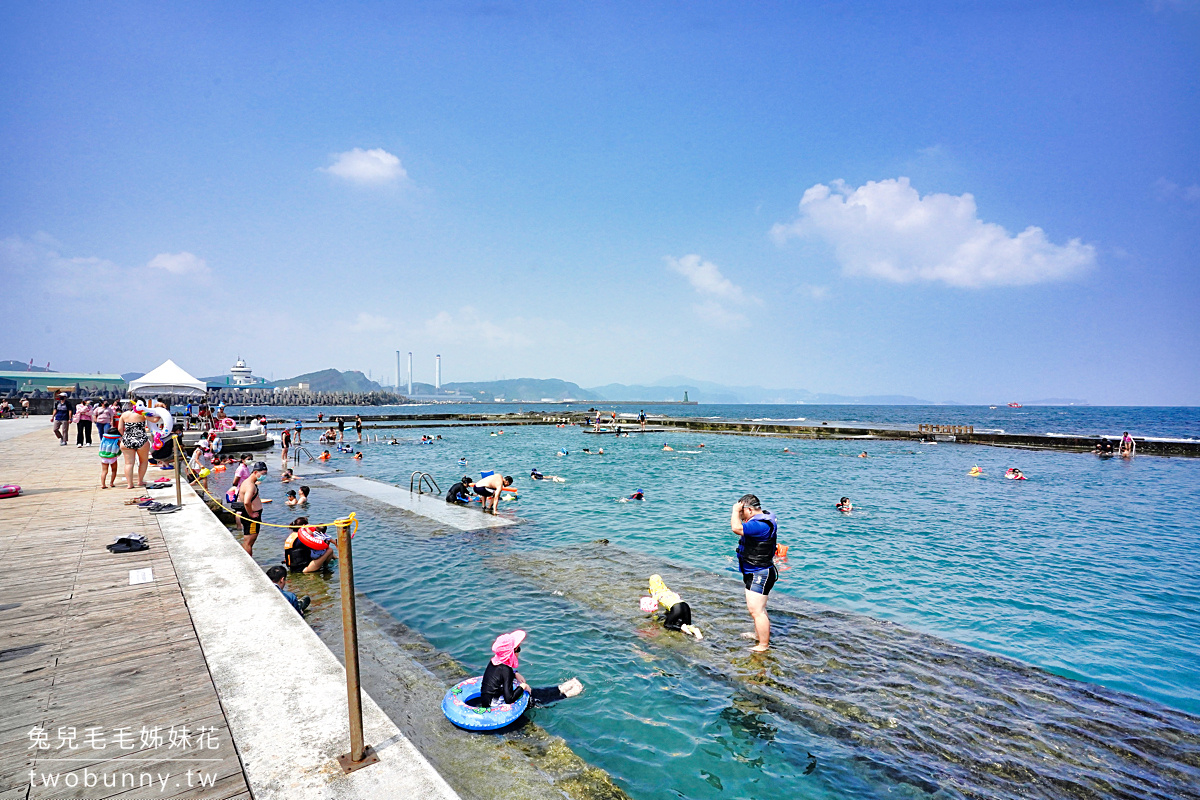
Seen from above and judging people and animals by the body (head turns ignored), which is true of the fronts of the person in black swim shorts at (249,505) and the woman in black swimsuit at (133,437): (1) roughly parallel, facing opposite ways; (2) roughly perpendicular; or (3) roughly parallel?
roughly perpendicular

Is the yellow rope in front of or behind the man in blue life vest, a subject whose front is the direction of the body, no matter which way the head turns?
in front

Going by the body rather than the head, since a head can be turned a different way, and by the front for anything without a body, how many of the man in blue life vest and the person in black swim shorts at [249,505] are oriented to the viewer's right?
1

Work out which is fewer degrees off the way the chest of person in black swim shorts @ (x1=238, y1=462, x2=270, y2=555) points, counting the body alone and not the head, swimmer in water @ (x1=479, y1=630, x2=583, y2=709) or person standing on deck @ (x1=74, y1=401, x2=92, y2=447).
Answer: the swimmer in water

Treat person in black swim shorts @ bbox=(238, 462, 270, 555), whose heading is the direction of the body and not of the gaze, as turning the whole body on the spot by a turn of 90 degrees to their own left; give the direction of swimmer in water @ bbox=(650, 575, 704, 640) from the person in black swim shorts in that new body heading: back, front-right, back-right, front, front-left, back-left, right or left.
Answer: back-right

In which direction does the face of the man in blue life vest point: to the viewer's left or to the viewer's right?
to the viewer's left

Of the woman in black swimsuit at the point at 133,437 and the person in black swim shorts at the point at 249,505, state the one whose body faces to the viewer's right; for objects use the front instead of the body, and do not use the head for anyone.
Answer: the person in black swim shorts

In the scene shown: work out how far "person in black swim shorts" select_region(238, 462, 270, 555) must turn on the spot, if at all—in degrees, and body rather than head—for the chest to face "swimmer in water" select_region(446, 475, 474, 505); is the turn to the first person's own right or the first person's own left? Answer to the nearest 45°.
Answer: approximately 45° to the first person's own left

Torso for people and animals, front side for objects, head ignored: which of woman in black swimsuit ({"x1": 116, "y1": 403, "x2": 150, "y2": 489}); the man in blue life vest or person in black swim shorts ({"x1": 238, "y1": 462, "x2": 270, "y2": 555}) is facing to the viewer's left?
the man in blue life vest

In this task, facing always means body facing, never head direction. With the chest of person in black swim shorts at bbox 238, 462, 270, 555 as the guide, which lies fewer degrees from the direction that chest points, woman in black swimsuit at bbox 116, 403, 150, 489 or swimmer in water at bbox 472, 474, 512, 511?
the swimmer in water

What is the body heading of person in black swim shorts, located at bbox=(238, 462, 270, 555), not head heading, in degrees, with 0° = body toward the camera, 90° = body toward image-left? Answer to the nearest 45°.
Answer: approximately 270°

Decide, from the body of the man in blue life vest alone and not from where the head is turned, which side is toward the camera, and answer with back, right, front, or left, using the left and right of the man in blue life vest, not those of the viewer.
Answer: left
